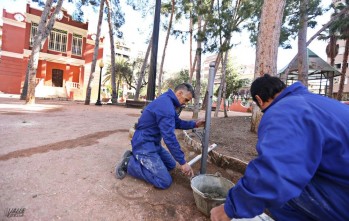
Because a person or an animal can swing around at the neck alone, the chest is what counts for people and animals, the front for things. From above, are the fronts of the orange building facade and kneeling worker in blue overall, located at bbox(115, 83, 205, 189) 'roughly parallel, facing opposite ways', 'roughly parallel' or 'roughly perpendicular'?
roughly perpendicular

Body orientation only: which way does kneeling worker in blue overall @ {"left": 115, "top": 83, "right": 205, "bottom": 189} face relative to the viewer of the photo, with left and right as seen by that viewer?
facing to the right of the viewer

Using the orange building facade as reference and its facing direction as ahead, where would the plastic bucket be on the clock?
The plastic bucket is roughly at 12 o'clock from the orange building facade.

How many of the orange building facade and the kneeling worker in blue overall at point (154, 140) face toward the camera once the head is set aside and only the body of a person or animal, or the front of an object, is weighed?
1

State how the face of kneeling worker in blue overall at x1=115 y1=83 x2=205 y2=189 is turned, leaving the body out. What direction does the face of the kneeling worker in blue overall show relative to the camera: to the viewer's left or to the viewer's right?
to the viewer's right

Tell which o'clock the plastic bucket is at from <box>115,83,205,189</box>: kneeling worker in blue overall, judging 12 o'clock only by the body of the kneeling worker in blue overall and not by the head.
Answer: The plastic bucket is roughly at 1 o'clock from the kneeling worker in blue overall.

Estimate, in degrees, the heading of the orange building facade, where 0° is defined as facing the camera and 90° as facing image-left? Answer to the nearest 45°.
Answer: approximately 0°

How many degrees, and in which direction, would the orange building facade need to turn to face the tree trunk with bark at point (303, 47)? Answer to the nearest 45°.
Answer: approximately 45° to its left

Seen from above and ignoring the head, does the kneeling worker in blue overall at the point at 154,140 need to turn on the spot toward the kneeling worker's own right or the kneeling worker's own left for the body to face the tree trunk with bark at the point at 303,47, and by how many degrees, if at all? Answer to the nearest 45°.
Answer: approximately 45° to the kneeling worker's own left

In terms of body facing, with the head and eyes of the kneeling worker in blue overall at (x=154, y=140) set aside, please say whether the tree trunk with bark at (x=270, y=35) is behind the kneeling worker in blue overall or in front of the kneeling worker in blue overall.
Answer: in front
